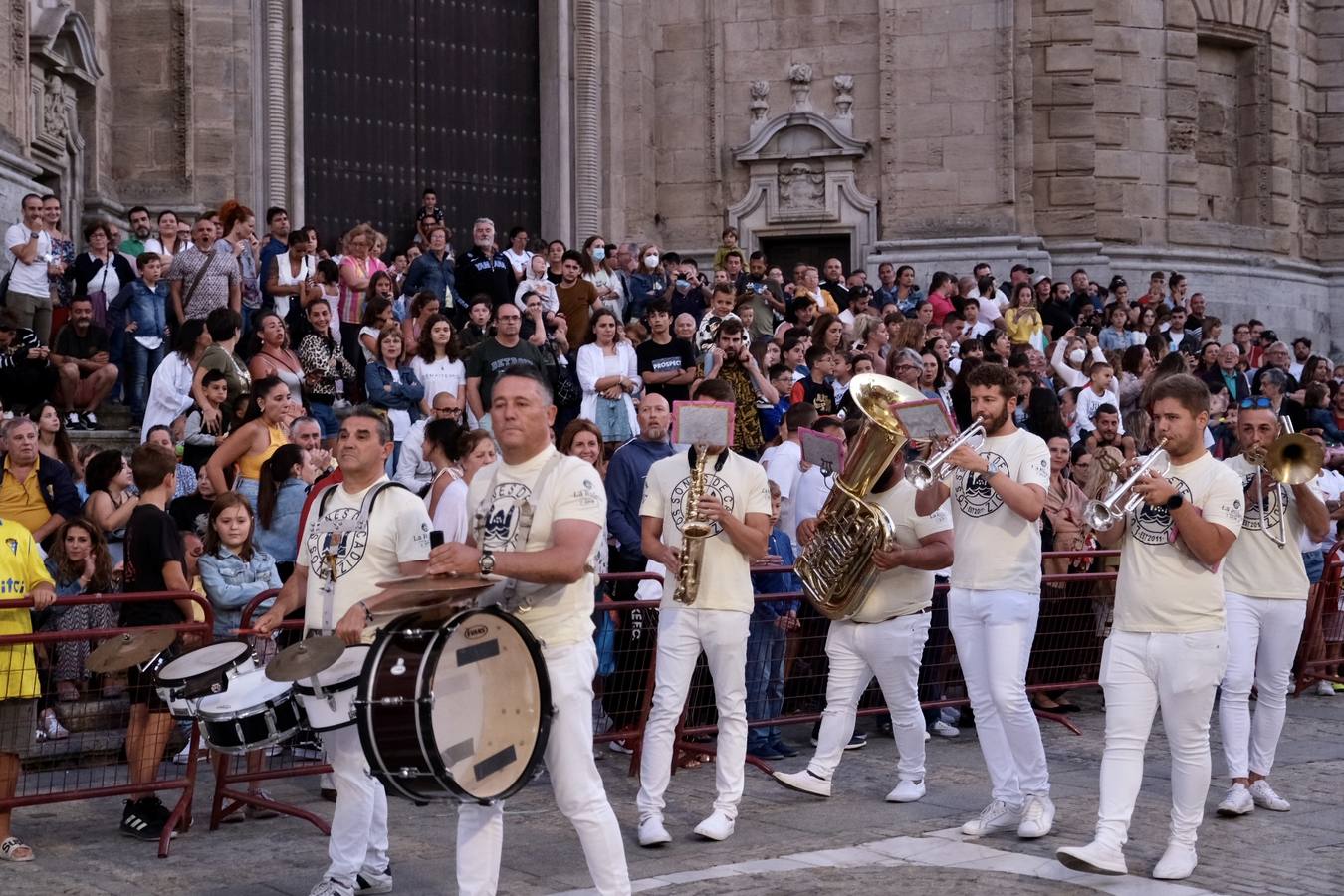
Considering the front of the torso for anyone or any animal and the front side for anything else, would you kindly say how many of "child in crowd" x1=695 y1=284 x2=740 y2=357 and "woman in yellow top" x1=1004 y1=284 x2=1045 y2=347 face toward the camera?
2

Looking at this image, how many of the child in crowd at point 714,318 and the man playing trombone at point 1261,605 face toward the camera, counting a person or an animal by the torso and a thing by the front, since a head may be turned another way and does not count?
2

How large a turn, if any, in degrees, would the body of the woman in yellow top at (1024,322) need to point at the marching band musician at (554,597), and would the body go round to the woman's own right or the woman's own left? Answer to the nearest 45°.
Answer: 0° — they already face them

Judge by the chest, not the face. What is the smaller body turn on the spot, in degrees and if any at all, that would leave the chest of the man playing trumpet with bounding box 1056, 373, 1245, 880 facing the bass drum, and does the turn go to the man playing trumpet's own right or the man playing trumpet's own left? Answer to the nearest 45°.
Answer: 0° — they already face it

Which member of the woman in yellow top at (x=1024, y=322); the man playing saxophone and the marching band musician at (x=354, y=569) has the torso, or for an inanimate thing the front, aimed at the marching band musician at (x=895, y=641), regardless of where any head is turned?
the woman in yellow top

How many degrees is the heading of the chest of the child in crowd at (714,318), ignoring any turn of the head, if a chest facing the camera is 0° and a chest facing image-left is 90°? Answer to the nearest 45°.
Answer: approximately 0°

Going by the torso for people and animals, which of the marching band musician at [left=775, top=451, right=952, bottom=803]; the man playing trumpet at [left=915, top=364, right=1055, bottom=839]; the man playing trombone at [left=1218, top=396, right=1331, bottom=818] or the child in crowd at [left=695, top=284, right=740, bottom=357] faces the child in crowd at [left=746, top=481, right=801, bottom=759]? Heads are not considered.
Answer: the child in crowd at [left=695, top=284, right=740, bottom=357]

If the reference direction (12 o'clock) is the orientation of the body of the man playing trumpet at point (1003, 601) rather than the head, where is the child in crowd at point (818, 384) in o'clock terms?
The child in crowd is roughly at 4 o'clock from the man playing trumpet.

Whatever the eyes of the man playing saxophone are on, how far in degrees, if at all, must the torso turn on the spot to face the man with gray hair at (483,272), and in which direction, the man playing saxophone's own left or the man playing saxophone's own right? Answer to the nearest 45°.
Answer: approximately 180°
